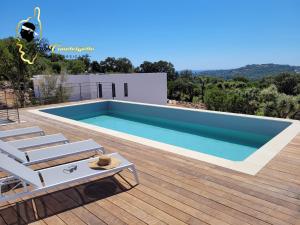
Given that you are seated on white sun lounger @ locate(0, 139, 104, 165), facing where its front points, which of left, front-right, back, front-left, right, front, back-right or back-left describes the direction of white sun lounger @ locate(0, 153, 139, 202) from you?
right

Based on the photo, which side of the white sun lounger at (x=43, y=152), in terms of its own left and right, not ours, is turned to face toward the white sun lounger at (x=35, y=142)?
left

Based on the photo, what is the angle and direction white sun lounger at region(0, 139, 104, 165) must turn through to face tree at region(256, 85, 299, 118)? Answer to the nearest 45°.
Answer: approximately 45° to its left

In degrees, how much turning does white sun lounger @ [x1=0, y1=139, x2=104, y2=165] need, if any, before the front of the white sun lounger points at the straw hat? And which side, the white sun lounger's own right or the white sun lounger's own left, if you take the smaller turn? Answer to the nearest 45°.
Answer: approximately 45° to the white sun lounger's own right

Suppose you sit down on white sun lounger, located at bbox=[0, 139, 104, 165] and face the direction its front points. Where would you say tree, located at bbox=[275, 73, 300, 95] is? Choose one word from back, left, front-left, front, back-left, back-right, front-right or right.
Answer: front-left

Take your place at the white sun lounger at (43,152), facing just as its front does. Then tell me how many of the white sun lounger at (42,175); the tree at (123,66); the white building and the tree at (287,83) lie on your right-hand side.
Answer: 1

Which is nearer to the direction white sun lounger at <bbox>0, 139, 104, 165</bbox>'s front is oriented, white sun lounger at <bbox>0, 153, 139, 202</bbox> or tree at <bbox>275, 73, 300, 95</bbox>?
the tree

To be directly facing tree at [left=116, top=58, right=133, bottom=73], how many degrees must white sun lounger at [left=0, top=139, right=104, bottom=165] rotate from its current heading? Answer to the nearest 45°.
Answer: approximately 90° to its left

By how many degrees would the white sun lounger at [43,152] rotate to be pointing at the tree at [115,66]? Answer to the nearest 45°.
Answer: approximately 90° to its left

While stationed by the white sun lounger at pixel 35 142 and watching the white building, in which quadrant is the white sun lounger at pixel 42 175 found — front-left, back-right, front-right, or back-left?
back-right

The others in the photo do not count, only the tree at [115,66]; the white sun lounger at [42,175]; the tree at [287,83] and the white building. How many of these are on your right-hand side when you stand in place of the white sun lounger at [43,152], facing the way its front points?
1

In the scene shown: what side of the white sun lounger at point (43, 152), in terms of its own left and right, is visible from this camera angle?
right
